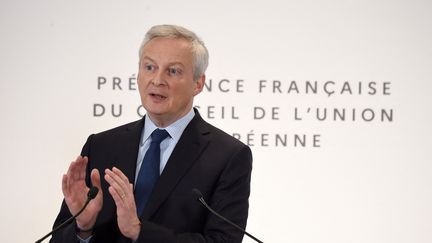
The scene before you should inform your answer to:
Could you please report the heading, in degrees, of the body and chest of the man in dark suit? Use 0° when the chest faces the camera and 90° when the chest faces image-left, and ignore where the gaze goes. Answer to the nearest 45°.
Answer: approximately 45°
